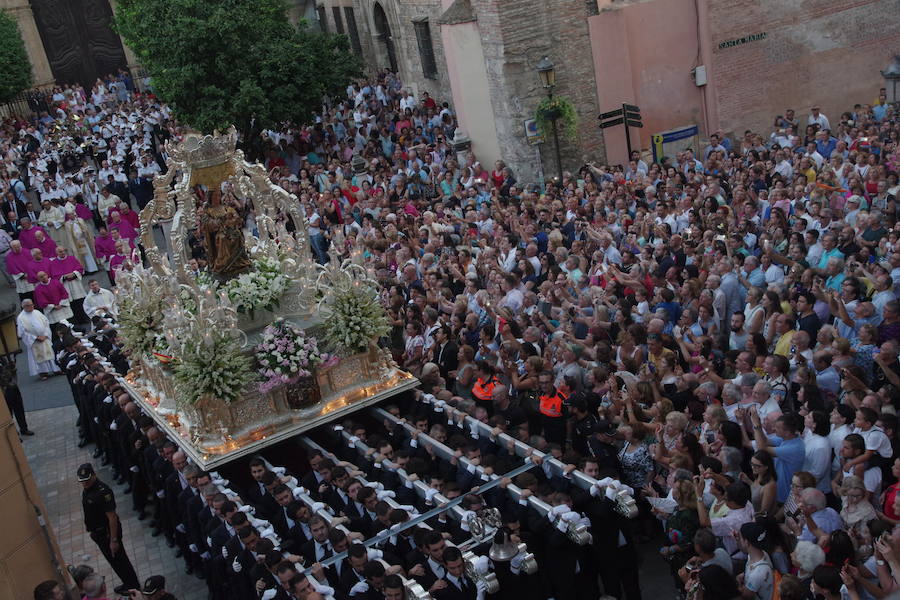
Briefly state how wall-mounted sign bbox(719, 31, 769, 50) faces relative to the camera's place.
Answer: facing the viewer

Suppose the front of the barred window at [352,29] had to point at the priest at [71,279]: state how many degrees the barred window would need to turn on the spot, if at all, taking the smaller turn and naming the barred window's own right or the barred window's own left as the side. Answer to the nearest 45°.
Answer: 0° — it already faces them

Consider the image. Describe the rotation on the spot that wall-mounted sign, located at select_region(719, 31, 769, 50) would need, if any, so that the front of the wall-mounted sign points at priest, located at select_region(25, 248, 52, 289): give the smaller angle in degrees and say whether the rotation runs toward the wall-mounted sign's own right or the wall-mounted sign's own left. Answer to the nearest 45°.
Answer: approximately 45° to the wall-mounted sign's own right

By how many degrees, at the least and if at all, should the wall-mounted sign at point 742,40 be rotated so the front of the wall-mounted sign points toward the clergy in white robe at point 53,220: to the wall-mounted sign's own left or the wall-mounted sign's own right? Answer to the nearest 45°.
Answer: approximately 90° to the wall-mounted sign's own right

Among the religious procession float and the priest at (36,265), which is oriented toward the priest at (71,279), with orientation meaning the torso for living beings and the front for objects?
the priest at (36,265)

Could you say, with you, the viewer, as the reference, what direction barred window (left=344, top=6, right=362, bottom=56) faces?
facing the viewer and to the left of the viewer

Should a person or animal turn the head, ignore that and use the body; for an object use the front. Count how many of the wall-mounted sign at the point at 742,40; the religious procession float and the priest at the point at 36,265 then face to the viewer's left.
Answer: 0

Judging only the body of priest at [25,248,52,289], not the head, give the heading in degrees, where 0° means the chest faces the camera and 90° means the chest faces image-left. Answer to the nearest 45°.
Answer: approximately 315°
